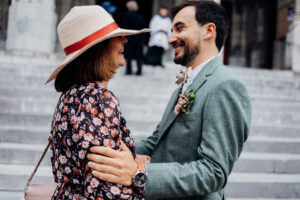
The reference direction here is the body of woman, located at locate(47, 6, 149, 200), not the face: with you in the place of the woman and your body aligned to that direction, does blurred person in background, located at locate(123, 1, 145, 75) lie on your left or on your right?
on your left

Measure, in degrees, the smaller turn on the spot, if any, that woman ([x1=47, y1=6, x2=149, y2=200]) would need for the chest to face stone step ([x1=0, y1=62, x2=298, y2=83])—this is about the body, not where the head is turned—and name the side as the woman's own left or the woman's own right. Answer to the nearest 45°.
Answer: approximately 90° to the woman's own left

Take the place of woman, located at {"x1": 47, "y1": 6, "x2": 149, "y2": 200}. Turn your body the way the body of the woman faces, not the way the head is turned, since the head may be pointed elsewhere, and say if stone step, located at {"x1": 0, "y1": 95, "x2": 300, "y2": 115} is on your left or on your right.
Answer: on your left

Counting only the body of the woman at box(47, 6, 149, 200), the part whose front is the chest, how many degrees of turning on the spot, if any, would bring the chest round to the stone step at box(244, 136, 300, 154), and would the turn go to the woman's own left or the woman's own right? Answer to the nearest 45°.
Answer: approximately 45° to the woman's own left

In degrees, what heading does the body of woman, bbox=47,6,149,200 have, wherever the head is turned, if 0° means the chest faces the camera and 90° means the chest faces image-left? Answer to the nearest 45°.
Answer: approximately 270°

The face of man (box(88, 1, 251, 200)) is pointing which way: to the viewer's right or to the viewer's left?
to the viewer's left

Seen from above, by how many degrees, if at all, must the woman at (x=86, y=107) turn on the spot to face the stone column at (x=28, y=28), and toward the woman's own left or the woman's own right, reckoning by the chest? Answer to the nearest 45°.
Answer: approximately 90° to the woman's own left

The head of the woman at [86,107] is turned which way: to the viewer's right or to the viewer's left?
to the viewer's right

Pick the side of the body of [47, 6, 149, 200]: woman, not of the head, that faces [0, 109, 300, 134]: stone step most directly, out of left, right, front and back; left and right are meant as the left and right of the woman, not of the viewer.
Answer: left

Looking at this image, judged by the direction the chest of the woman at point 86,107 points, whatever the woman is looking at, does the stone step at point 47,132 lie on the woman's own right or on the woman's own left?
on the woman's own left
